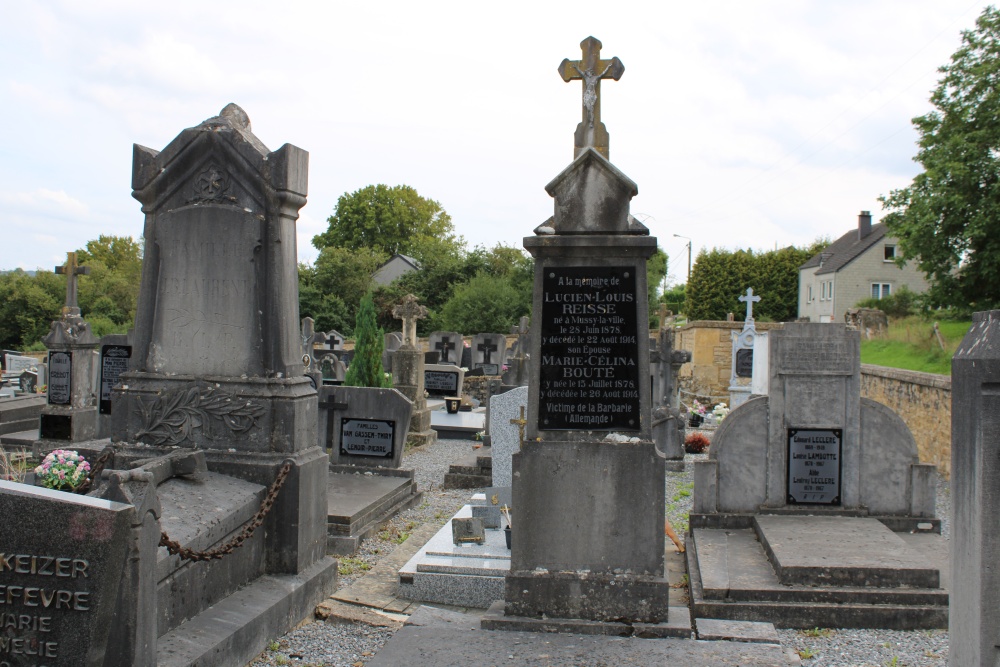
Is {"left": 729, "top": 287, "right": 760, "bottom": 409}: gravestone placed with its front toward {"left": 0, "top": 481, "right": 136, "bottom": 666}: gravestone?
yes

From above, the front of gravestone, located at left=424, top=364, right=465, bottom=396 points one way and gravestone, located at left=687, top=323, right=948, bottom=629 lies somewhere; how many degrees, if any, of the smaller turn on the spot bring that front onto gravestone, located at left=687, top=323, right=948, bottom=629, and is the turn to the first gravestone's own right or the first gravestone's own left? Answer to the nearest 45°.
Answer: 0° — it already faces it

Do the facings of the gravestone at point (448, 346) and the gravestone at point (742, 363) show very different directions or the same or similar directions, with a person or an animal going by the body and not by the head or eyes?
same or similar directions

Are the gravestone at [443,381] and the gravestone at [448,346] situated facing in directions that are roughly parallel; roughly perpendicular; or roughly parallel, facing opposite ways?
roughly parallel

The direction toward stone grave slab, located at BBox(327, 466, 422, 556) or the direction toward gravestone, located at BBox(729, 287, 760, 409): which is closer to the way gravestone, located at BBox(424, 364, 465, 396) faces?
the stone grave slab

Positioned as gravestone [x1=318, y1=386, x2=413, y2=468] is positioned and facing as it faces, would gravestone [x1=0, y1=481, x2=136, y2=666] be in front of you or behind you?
in front

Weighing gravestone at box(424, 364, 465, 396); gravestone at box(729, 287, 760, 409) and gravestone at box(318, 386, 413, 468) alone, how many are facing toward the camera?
3

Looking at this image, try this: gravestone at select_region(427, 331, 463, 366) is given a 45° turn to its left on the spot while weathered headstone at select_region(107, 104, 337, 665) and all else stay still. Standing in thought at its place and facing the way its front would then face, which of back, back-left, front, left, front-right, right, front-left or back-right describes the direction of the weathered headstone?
front-right

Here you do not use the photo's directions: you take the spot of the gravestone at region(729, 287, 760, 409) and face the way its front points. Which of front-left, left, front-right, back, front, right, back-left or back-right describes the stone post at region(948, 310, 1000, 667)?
front

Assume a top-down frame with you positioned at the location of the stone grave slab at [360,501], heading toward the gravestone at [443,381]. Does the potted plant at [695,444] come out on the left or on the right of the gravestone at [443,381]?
right

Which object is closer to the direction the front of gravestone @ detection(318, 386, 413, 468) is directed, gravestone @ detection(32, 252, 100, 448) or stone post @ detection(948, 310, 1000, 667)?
the stone post

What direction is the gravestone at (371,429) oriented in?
toward the camera

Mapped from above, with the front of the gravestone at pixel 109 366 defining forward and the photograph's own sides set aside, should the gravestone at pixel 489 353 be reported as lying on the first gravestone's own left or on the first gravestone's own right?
on the first gravestone's own left

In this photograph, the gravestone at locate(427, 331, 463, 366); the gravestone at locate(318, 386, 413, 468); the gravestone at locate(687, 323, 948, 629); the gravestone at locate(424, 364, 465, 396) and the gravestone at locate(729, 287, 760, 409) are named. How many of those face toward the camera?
5

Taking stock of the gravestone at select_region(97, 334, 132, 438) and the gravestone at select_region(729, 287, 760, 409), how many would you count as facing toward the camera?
2

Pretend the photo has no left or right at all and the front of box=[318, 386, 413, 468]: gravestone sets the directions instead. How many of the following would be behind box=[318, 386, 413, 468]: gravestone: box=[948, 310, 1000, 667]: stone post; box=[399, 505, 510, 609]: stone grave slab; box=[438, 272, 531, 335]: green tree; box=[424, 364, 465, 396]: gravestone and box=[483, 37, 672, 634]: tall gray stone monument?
2

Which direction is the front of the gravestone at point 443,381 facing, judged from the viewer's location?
facing the viewer

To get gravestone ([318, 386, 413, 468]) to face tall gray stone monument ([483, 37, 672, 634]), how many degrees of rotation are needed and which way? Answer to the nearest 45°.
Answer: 0° — it already faces it

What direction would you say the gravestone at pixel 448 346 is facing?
toward the camera

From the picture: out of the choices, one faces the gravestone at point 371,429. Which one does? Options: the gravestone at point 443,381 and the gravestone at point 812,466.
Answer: the gravestone at point 443,381

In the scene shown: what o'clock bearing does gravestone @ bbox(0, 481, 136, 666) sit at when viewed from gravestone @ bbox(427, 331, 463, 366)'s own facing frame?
gravestone @ bbox(0, 481, 136, 666) is roughly at 12 o'clock from gravestone @ bbox(427, 331, 463, 366).
